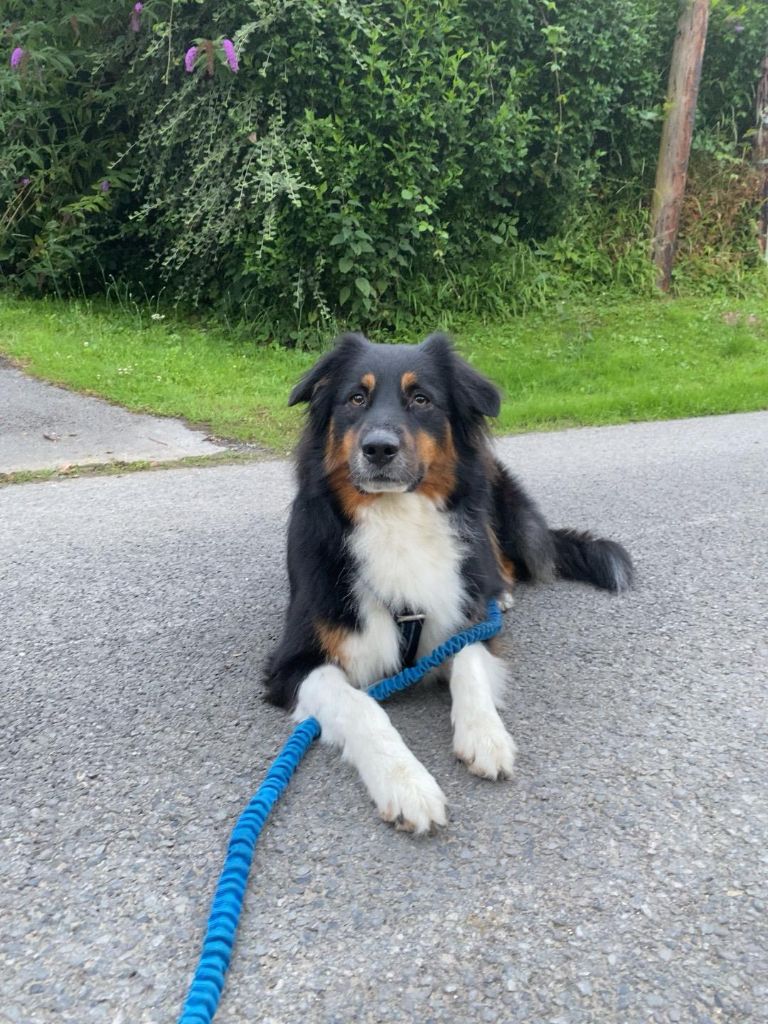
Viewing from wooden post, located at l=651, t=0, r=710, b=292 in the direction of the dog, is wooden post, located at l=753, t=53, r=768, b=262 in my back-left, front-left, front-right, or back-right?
back-left

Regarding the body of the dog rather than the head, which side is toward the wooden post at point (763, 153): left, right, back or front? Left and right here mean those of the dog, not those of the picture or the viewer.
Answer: back

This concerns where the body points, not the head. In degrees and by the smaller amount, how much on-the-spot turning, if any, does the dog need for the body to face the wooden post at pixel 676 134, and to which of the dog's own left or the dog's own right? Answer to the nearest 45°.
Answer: approximately 180°

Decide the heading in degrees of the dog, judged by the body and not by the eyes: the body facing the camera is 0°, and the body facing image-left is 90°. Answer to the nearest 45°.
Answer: approximately 0°
